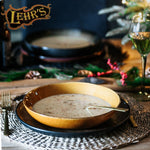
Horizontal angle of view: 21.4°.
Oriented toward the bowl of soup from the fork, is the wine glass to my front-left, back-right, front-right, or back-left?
front-left
